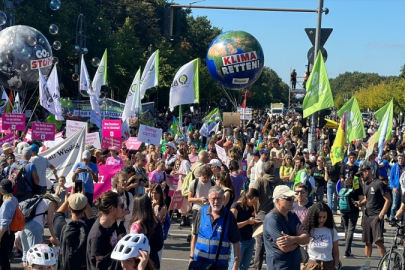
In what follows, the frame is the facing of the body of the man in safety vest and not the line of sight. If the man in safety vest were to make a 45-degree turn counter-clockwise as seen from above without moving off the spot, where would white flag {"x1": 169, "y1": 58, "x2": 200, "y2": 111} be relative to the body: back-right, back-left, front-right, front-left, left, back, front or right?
back-left

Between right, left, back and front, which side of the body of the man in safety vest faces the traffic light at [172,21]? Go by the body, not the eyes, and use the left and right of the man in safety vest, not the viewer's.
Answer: back

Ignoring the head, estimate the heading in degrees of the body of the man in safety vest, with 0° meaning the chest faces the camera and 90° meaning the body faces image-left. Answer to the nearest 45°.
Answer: approximately 0°

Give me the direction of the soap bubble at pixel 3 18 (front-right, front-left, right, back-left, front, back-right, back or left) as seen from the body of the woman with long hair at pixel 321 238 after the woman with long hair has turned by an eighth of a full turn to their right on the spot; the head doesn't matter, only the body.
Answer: right

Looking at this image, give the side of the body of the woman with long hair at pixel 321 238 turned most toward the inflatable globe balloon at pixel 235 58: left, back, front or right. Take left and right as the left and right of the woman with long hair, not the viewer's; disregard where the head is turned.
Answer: back

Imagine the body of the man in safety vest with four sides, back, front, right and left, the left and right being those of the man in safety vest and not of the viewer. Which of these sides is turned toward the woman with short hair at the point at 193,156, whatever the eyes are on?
back
